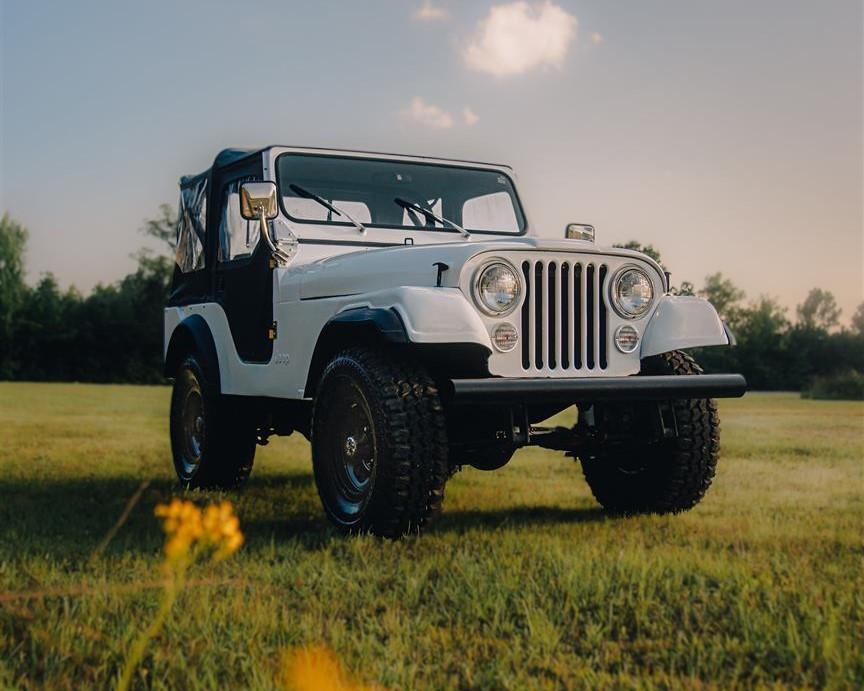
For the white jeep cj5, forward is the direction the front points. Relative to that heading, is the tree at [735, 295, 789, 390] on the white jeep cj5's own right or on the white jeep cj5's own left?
on the white jeep cj5's own left

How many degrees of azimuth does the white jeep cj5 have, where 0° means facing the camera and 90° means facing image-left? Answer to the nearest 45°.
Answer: approximately 315°

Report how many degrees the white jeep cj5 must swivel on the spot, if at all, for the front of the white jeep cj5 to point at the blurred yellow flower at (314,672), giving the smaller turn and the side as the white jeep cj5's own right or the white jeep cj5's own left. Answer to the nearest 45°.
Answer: approximately 45° to the white jeep cj5's own right

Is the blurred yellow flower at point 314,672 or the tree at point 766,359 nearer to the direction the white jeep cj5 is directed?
the blurred yellow flower
